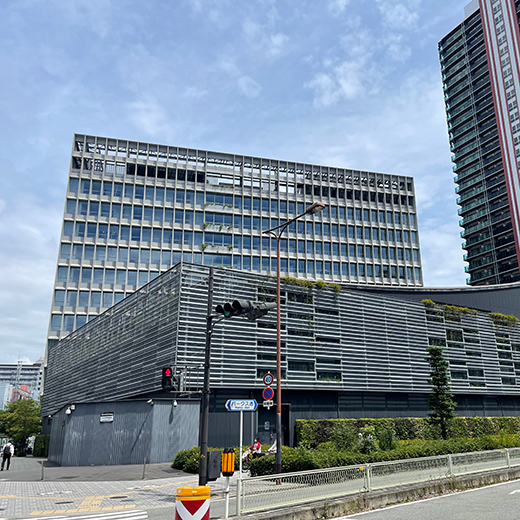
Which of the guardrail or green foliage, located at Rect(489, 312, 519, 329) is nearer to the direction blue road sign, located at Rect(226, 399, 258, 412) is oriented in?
the guardrail

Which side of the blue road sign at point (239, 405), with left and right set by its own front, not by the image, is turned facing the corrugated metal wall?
back

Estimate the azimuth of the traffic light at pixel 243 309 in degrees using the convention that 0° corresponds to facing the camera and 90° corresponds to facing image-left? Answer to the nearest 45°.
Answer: approximately 45°

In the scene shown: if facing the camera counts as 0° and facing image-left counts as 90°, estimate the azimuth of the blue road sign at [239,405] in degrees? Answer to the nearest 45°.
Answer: approximately 0°

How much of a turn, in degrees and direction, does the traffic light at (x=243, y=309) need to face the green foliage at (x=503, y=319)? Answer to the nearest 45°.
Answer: approximately 180°

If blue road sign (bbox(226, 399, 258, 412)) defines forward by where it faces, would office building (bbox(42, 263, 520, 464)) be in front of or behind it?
behind

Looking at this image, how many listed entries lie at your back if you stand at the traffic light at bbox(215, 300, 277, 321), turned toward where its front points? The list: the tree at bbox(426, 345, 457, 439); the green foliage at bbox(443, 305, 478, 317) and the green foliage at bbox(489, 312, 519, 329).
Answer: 3

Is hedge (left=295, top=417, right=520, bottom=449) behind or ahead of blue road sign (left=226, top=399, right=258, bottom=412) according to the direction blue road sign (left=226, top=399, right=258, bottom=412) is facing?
behind
